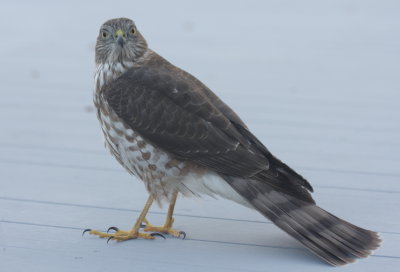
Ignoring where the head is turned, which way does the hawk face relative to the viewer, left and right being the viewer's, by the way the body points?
facing to the left of the viewer
